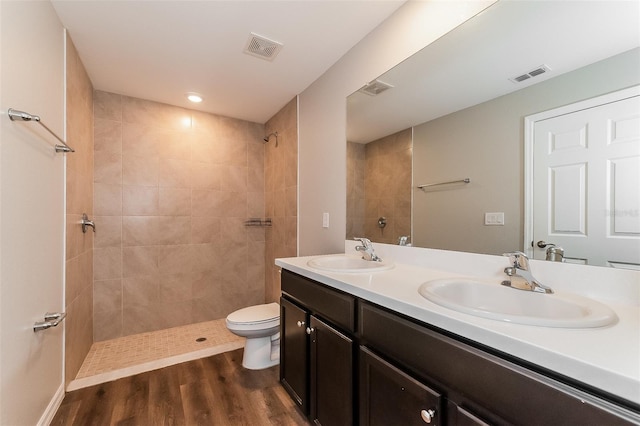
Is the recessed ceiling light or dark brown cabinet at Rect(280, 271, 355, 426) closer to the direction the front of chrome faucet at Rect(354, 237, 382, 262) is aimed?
the dark brown cabinet

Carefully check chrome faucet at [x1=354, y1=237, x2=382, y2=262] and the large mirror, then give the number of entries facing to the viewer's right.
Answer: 0

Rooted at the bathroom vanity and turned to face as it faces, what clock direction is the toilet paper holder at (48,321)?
The toilet paper holder is roughly at 1 o'clock from the bathroom vanity.

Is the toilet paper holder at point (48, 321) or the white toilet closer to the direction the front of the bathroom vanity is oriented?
the toilet paper holder

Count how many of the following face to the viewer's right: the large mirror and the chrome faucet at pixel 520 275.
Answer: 0

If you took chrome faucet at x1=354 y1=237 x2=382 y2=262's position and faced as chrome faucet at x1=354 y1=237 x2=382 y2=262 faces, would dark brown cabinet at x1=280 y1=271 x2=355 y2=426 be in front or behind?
in front
